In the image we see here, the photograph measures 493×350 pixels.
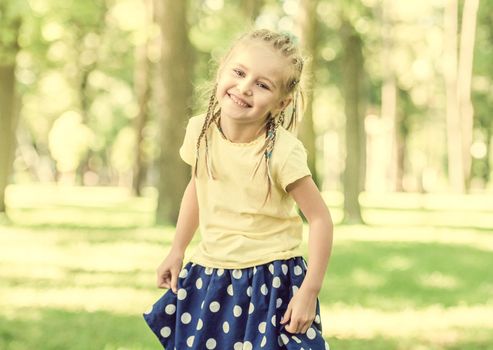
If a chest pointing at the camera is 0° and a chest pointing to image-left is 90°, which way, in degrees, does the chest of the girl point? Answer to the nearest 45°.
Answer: approximately 0°

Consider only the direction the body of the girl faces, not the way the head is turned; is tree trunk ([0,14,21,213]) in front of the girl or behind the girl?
behind

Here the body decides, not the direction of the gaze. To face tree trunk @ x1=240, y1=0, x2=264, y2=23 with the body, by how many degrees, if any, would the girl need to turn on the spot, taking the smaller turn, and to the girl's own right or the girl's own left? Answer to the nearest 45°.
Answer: approximately 180°

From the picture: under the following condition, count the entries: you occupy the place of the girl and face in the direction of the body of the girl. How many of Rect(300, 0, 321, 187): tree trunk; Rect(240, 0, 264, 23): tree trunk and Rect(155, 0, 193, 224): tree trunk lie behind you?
3

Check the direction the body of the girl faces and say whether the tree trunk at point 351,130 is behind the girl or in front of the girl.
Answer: behind

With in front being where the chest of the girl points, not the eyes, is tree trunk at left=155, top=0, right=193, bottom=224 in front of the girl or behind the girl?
behind
